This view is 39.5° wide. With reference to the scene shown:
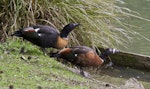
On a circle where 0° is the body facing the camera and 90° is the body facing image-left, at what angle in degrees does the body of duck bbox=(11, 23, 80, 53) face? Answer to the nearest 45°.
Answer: approximately 270°
